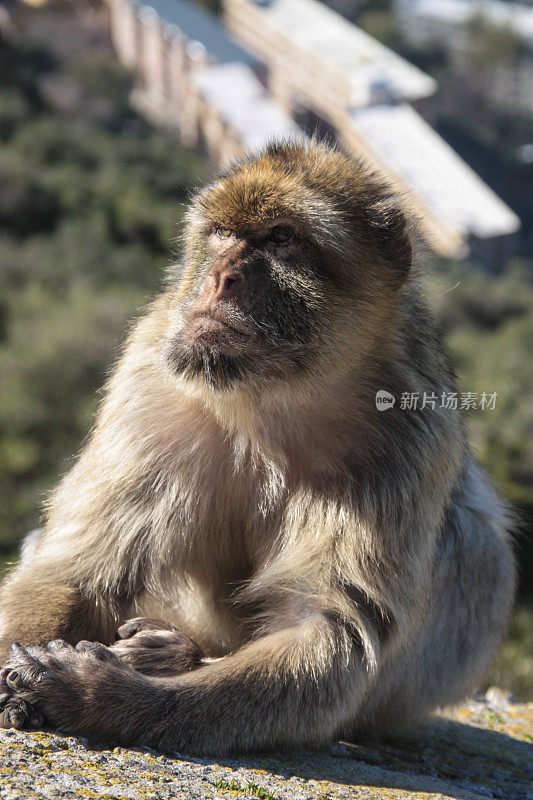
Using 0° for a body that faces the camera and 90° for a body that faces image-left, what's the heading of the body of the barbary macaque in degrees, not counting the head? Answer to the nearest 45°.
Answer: approximately 45°

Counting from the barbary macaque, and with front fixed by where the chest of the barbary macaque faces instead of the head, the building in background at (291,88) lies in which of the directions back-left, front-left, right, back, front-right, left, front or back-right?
back-right

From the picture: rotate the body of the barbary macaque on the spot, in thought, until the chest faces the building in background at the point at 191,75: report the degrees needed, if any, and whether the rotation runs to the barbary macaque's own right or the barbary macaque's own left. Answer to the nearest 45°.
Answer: approximately 135° to the barbary macaque's own right

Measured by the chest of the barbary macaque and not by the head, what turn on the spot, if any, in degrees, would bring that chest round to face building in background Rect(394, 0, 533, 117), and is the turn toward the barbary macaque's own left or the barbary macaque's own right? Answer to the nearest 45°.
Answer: approximately 135° to the barbary macaque's own right
